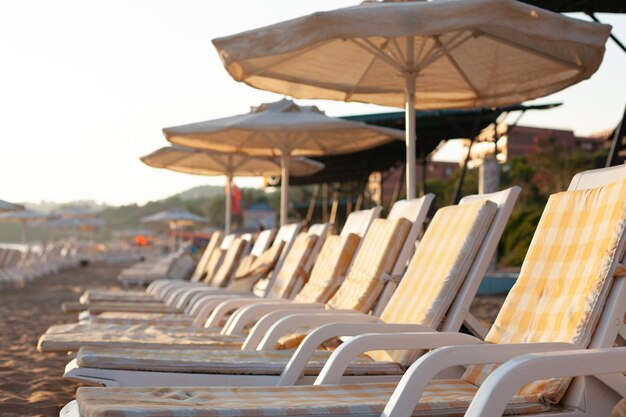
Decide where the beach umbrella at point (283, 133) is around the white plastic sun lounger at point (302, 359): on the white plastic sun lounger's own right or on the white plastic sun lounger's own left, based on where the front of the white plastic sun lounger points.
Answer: on the white plastic sun lounger's own right

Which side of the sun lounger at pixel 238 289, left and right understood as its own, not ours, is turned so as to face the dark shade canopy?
right

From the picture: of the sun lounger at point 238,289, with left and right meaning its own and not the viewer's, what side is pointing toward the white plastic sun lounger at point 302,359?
left

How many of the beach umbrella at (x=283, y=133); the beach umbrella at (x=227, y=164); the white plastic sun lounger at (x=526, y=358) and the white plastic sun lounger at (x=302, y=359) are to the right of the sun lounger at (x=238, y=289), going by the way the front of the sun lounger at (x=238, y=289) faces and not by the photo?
2

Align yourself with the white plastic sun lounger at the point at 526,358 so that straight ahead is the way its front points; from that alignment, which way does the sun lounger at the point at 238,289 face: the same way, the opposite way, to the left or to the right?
the same way

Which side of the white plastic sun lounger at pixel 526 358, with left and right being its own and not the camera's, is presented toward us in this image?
left

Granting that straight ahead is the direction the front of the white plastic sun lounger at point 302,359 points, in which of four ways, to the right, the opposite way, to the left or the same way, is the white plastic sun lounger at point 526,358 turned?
the same way

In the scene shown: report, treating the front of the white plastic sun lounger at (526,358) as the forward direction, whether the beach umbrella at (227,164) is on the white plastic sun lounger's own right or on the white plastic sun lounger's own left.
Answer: on the white plastic sun lounger's own right

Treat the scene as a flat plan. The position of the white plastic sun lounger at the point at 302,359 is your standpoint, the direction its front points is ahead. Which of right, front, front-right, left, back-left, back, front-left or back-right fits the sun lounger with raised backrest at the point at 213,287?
right

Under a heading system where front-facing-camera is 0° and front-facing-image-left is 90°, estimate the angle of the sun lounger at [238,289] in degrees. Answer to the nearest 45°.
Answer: approximately 90°

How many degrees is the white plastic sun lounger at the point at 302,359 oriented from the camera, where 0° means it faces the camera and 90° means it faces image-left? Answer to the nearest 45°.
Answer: approximately 90°

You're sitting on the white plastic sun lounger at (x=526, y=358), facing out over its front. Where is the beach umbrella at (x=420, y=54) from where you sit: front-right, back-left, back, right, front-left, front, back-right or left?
right

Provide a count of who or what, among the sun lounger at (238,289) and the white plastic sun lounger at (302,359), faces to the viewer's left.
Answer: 2

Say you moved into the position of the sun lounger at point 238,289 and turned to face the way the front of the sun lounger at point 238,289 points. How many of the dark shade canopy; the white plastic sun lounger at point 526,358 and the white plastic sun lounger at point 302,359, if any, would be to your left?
2
